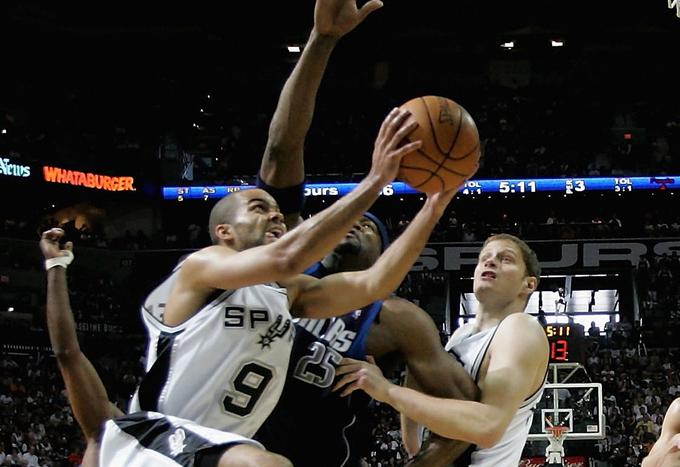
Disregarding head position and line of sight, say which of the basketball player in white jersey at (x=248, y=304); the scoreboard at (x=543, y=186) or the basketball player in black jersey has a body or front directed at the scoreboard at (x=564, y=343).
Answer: the scoreboard at (x=543, y=186)

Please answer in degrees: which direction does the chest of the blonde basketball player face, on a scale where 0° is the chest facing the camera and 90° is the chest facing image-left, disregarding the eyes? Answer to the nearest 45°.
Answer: approximately 45°

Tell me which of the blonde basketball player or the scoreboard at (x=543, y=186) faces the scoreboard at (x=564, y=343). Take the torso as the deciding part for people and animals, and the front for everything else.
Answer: the scoreboard at (x=543, y=186)

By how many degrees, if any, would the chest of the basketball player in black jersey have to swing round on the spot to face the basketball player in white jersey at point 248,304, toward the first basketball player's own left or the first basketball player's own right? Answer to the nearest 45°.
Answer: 0° — they already face them

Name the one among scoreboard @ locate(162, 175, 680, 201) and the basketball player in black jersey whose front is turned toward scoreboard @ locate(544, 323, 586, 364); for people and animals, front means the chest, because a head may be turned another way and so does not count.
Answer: scoreboard @ locate(162, 175, 680, 201)

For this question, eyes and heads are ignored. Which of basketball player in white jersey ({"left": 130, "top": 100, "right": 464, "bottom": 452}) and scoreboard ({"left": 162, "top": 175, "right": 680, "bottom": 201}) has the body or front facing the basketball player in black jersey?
the scoreboard

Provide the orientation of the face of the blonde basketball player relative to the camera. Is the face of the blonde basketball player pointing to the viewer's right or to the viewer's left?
to the viewer's left

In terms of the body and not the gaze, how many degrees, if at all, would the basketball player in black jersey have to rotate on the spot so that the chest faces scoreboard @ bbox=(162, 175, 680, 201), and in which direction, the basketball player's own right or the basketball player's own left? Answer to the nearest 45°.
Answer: approximately 135° to the basketball player's own right

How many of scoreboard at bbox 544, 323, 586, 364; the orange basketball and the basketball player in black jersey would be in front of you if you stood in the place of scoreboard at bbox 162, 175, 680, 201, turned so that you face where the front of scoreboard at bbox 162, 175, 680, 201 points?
3

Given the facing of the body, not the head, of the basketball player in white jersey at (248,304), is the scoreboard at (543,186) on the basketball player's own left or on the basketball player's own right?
on the basketball player's own left

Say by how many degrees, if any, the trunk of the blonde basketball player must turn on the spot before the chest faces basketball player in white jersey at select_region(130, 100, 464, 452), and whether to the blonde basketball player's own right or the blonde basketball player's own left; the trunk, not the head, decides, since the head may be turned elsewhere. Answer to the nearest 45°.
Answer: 0° — they already face them
